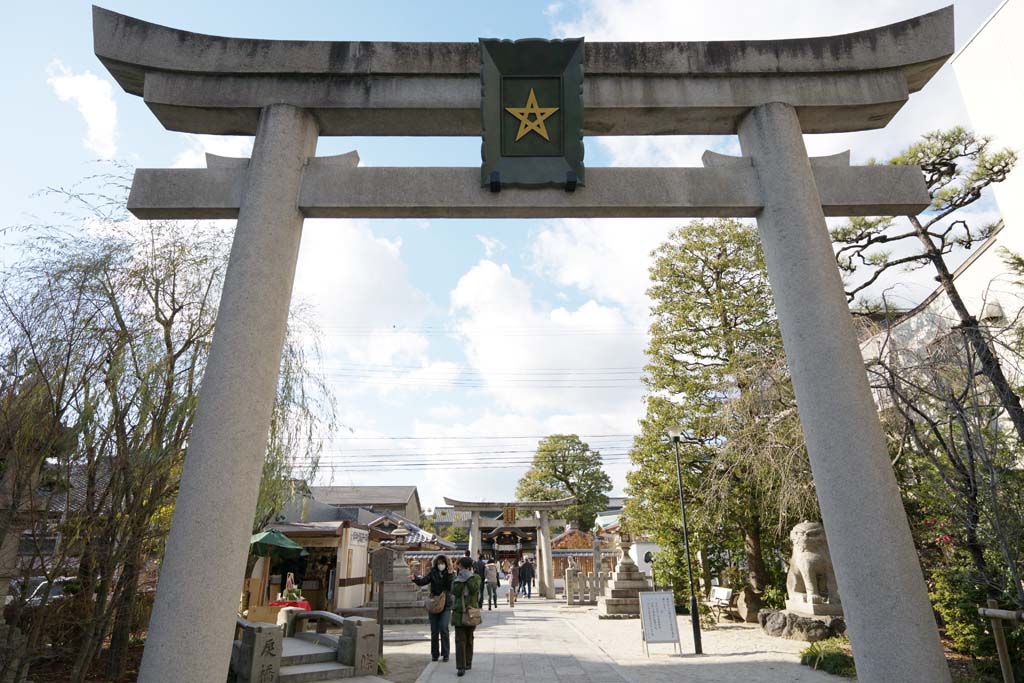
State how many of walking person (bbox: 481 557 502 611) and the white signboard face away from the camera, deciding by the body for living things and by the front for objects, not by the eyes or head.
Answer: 1

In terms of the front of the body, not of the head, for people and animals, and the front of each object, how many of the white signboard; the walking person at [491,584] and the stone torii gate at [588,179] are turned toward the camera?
2

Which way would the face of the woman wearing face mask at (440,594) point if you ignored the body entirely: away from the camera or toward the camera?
toward the camera

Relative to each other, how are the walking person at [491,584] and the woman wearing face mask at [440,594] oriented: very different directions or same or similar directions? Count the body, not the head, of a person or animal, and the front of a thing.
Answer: very different directions

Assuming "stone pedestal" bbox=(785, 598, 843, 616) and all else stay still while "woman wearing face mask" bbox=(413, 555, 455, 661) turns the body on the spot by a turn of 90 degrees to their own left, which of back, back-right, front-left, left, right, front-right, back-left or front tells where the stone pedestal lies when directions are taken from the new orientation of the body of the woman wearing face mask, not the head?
front

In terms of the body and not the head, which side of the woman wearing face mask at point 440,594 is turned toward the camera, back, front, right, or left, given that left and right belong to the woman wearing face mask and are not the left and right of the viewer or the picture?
front

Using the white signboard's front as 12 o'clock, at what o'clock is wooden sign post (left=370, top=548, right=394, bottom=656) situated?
The wooden sign post is roughly at 3 o'clock from the white signboard.

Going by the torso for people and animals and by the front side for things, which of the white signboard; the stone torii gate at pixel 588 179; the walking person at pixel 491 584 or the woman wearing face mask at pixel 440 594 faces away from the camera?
the walking person

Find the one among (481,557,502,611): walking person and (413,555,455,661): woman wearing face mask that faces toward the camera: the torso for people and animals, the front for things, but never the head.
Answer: the woman wearing face mask

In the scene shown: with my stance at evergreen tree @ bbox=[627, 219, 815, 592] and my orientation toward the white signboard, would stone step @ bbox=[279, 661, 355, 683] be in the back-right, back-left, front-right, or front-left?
front-right

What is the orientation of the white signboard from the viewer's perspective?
toward the camera

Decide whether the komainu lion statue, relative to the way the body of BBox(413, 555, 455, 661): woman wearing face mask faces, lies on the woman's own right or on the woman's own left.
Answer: on the woman's own left

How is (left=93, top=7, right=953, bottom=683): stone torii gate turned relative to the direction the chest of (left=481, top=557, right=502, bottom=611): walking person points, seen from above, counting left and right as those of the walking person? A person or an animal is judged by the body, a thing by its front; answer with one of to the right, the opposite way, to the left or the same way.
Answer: the opposite way

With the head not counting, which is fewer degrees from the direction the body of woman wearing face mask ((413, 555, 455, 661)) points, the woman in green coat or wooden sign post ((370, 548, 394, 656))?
the woman in green coat

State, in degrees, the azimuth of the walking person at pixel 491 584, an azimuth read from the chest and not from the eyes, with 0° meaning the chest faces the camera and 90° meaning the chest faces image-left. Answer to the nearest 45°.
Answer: approximately 180°

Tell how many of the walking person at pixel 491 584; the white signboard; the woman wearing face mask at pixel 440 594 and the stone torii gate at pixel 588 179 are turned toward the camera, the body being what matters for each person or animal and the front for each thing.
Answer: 3

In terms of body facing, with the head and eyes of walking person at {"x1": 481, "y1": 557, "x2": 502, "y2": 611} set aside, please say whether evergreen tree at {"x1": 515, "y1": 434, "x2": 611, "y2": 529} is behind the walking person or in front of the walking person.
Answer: in front

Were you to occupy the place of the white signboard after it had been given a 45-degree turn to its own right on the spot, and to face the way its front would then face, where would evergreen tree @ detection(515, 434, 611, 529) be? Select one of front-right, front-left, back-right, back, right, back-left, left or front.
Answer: back-right
